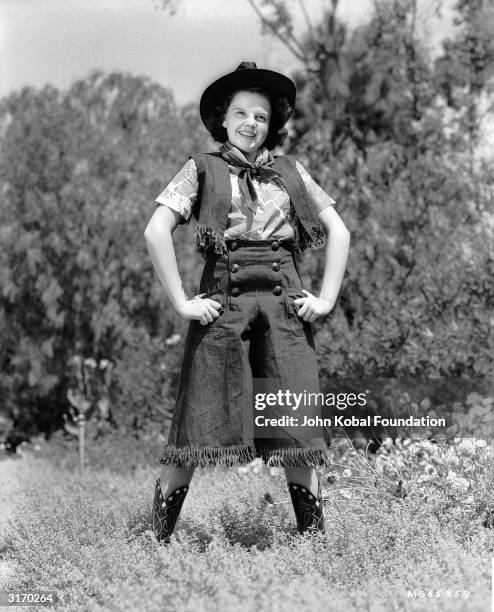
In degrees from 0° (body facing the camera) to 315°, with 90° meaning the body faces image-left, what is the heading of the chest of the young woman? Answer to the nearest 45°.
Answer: approximately 0°

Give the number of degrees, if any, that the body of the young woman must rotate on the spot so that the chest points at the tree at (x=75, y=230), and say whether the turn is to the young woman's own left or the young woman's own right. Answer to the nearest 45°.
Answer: approximately 180°
